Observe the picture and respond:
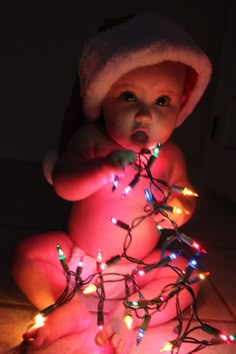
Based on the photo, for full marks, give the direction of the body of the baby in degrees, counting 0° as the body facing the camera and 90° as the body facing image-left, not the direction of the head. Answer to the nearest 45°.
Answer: approximately 0°
